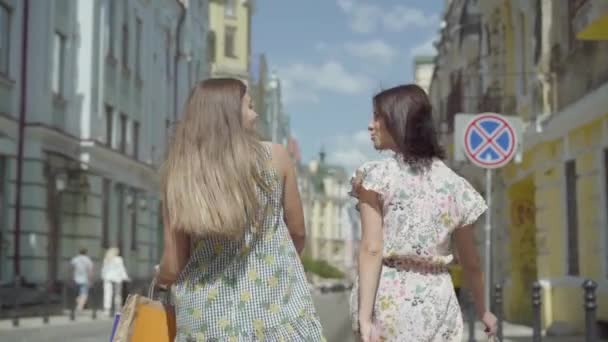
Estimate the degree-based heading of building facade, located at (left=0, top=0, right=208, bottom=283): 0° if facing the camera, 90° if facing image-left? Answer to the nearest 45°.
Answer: approximately 315°

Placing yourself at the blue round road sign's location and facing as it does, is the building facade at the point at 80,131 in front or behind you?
behind

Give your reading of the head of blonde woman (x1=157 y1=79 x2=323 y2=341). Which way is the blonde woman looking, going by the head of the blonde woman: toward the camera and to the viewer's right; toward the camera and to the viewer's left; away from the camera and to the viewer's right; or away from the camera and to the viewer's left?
away from the camera and to the viewer's right

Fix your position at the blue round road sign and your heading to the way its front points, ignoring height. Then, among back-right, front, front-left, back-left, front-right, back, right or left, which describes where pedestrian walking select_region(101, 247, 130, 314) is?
back-right

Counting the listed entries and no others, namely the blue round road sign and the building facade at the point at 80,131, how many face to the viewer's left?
0

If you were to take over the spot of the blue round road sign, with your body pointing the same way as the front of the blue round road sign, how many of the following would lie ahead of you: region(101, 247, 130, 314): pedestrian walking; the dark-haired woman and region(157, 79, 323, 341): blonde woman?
2

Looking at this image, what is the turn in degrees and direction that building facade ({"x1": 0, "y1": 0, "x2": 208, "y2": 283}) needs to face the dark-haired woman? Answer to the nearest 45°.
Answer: approximately 45° to its right

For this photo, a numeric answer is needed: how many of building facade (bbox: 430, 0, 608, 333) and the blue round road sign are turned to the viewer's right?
0

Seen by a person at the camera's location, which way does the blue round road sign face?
facing the viewer

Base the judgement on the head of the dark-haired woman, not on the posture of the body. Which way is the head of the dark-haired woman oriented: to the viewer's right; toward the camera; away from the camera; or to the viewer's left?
to the viewer's left

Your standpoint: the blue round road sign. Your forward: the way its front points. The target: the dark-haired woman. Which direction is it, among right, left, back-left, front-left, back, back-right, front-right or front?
front

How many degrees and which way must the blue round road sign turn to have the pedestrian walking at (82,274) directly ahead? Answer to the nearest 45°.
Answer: approximately 135° to its right

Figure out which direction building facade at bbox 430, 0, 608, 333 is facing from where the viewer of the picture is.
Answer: facing the viewer and to the left of the viewer

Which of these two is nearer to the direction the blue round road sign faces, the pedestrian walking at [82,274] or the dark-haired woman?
the dark-haired woman

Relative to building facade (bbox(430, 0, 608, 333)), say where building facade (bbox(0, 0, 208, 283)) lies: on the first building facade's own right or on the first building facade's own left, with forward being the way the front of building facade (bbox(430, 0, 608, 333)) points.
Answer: on the first building facade's own right
